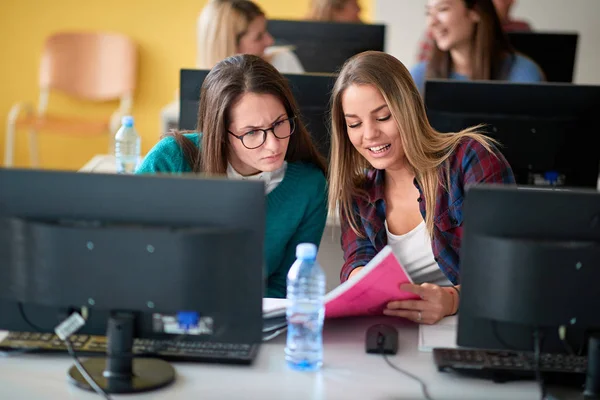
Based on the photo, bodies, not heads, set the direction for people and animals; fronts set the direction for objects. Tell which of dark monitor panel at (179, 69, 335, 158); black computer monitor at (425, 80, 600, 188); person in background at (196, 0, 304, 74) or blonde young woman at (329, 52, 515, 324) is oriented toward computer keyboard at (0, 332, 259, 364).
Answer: the blonde young woman

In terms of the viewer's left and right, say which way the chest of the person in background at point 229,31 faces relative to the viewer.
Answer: facing to the right of the viewer

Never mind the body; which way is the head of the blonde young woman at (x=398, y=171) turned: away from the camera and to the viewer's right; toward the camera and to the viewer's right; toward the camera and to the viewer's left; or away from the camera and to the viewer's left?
toward the camera and to the viewer's left

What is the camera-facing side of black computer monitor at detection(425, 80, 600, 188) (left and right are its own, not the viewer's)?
back

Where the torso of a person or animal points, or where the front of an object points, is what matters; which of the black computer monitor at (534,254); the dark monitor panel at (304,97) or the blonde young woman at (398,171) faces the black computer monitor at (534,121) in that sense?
the black computer monitor at (534,254)

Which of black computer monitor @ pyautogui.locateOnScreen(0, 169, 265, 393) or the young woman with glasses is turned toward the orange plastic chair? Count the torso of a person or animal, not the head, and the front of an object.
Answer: the black computer monitor

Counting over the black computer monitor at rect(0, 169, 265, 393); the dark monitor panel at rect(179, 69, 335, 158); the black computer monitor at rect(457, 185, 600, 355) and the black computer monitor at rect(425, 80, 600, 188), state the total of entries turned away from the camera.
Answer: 4

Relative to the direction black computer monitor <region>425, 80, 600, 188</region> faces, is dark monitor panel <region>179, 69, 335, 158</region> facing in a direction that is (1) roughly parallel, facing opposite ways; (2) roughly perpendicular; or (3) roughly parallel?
roughly parallel

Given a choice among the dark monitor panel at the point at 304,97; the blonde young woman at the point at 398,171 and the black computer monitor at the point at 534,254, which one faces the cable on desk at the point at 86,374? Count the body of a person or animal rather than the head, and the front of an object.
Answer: the blonde young woman

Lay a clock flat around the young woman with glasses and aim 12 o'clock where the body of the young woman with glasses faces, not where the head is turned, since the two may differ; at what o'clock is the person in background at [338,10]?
The person in background is roughly at 8 o'clock from the young woman with glasses.

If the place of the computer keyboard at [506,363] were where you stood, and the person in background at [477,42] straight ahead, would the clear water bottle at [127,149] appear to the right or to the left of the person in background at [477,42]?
left

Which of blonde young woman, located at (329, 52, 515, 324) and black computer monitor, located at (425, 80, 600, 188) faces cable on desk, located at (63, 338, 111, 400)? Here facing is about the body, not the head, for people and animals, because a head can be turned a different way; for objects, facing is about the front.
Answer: the blonde young woman

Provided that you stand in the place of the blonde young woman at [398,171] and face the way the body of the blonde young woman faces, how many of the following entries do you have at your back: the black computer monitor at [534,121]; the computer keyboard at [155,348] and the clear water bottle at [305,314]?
1

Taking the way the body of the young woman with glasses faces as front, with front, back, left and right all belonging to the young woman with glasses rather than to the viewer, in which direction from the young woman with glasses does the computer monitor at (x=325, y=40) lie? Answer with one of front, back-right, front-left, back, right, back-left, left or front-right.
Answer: back-left

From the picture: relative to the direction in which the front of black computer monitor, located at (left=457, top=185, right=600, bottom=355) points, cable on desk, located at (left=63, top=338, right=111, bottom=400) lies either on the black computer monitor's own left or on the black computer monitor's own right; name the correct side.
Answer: on the black computer monitor's own left

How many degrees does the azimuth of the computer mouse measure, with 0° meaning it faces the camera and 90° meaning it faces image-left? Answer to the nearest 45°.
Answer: approximately 0°

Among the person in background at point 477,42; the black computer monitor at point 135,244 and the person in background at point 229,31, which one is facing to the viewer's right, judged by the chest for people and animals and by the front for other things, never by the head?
the person in background at point 229,31

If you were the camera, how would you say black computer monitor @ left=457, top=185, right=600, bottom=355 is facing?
facing away from the viewer

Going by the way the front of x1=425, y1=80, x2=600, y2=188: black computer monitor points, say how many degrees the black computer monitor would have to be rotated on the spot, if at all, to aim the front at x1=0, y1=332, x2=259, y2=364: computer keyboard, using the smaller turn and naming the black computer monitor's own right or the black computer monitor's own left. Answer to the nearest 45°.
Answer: approximately 135° to the black computer monitor's own left

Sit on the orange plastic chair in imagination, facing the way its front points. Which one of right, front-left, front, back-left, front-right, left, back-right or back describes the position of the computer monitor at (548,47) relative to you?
left

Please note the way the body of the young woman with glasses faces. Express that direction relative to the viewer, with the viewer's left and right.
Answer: facing the viewer and to the right of the viewer

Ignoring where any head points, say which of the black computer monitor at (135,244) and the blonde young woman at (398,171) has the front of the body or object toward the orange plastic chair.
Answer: the black computer monitor

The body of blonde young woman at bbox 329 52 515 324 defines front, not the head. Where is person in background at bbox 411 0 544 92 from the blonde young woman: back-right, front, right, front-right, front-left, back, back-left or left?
back-right
